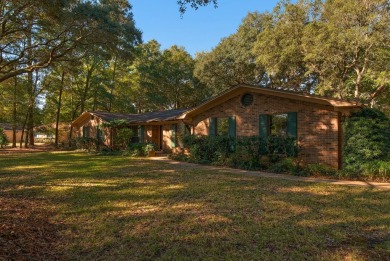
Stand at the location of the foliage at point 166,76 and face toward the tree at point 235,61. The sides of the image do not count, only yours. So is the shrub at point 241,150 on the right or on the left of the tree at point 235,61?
right

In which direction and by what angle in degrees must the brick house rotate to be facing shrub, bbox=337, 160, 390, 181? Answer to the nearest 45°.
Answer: approximately 90° to its left

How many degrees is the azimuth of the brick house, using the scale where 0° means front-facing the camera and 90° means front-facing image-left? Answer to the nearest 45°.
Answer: approximately 45°

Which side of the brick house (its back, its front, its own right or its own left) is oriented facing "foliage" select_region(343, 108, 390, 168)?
left

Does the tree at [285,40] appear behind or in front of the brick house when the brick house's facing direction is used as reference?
behind

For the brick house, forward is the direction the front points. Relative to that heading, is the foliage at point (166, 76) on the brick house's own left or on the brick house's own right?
on the brick house's own right

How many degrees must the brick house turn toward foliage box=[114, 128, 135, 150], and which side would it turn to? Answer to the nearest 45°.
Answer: approximately 90° to its right

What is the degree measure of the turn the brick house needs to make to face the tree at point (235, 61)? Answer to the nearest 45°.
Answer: approximately 135° to its right

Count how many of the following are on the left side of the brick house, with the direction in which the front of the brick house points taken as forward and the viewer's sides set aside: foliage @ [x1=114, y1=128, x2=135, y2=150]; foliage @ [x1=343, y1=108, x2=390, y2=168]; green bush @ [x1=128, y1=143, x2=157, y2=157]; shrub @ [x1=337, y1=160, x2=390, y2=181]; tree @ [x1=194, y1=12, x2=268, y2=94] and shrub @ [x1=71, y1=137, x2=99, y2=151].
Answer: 2

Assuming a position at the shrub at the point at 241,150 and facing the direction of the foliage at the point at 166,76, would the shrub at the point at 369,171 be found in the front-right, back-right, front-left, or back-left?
back-right
